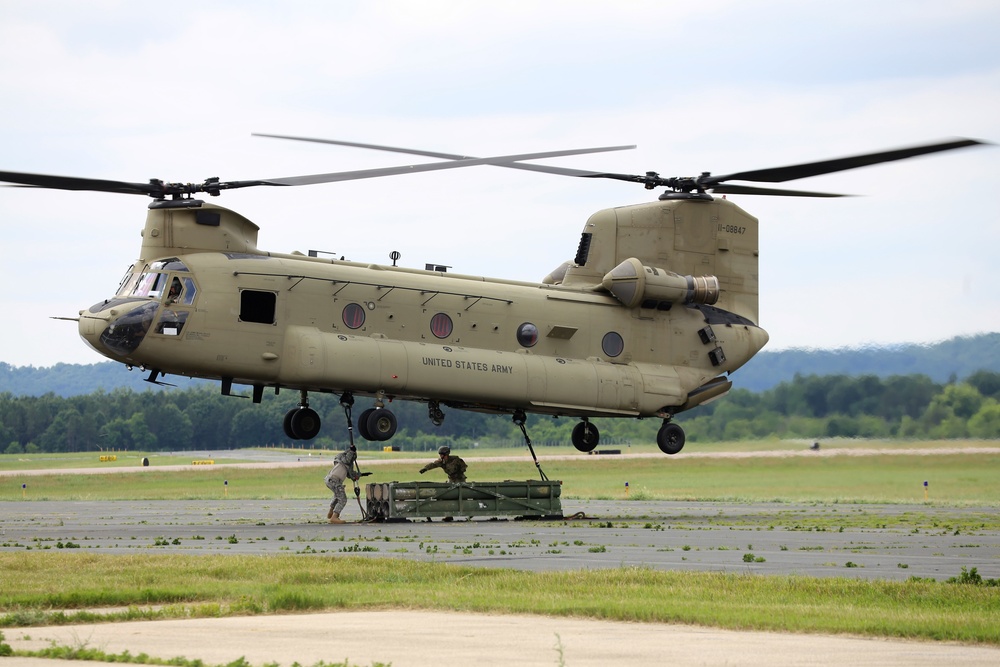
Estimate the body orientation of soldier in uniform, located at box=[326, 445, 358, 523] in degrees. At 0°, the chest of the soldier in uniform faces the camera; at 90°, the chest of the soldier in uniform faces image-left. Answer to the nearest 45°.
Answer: approximately 270°

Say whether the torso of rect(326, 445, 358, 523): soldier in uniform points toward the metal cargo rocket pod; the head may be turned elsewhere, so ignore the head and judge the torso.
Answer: yes

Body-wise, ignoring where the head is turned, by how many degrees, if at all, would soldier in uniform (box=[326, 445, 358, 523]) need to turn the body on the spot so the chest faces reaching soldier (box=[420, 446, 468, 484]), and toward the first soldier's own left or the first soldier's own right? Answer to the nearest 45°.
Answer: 0° — they already face them
